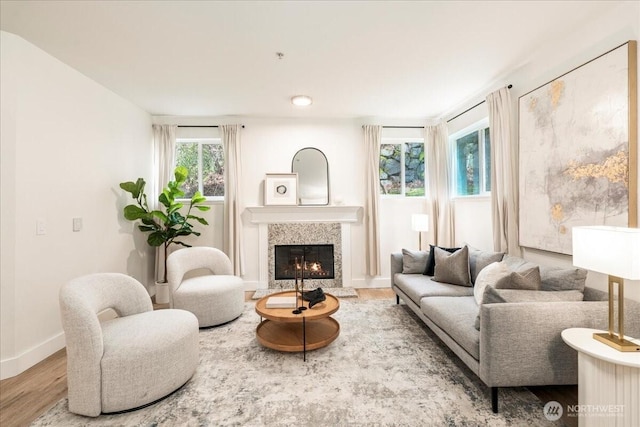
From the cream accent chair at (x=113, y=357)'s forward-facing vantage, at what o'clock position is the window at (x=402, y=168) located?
The window is roughly at 10 o'clock from the cream accent chair.

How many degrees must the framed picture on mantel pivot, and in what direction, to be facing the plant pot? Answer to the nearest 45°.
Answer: approximately 90° to its right

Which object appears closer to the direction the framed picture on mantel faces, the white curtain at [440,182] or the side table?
the side table

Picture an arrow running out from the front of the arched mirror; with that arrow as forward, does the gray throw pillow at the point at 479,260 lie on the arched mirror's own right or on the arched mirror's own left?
on the arched mirror's own left

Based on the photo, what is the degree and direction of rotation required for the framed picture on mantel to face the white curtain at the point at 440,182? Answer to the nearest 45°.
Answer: approximately 90° to its left

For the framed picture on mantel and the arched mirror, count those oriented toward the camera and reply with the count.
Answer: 2

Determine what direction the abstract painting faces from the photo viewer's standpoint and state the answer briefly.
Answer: facing the viewer and to the left of the viewer

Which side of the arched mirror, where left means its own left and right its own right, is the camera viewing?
front

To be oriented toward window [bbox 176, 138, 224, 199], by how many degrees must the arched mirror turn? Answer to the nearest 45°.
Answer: approximately 90° to its right

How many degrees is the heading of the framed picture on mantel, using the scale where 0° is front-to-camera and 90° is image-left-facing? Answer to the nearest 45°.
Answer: approximately 0°

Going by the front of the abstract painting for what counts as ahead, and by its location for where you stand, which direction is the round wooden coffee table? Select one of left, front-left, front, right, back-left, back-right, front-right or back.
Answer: front

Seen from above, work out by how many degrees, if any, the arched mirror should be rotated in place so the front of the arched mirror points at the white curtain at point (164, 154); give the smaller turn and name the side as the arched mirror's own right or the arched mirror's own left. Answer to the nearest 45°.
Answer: approximately 90° to the arched mirror's own right

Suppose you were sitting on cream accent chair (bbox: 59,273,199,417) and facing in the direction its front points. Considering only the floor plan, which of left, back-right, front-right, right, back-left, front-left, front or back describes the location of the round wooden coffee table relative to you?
front-left

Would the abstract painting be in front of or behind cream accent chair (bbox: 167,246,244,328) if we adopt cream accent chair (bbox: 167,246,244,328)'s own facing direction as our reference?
in front

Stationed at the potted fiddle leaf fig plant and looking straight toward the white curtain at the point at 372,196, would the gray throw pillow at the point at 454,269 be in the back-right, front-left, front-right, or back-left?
front-right

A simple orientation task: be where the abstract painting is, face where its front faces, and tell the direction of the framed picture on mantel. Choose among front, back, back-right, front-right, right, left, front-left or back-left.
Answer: front-right

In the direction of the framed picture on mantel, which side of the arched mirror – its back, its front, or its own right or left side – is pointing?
right

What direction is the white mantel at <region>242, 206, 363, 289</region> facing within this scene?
toward the camera

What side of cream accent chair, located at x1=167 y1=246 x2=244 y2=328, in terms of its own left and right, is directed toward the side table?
front

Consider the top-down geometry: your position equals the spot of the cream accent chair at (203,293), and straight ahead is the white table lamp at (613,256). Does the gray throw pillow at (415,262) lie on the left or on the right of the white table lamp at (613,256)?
left
